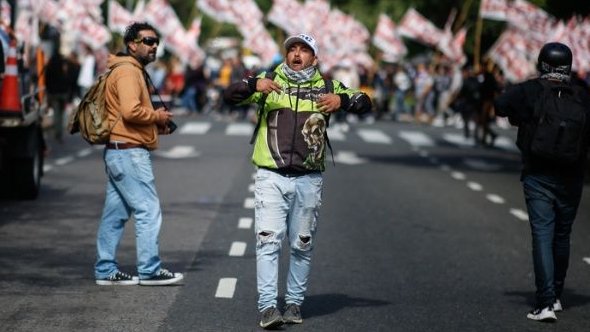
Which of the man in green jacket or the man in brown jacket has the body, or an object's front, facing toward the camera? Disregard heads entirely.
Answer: the man in green jacket

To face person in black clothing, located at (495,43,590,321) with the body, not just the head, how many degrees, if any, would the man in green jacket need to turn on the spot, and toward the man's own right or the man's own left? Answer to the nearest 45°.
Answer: approximately 90° to the man's own left

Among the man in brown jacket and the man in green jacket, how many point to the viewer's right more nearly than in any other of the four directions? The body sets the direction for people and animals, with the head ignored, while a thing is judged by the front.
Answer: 1

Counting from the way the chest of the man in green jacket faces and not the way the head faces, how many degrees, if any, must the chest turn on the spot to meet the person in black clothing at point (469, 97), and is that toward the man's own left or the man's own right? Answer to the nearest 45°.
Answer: approximately 180°

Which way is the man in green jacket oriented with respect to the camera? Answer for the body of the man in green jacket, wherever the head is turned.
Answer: toward the camera

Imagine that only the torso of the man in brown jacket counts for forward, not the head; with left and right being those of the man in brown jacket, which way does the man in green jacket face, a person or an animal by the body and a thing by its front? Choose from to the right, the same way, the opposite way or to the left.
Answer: to the right

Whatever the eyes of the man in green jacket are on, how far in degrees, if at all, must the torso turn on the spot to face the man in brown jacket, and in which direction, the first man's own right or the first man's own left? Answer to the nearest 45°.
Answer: approximately 135° to the first man's own right

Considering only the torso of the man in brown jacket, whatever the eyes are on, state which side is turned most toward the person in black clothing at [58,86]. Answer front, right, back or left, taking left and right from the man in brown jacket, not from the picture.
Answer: left

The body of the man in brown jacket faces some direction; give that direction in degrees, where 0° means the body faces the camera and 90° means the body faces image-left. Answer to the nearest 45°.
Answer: approximately 270°

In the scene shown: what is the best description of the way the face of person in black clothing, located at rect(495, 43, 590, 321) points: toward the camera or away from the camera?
away from the camera

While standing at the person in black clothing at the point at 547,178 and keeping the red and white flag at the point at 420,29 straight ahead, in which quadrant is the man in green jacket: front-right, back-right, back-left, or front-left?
back-left

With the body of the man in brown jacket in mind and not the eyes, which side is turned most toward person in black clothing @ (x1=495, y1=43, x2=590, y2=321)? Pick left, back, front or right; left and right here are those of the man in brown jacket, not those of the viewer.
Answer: front

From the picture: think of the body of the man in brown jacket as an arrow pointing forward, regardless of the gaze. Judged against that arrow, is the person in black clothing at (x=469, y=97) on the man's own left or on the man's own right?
on the man's own left
